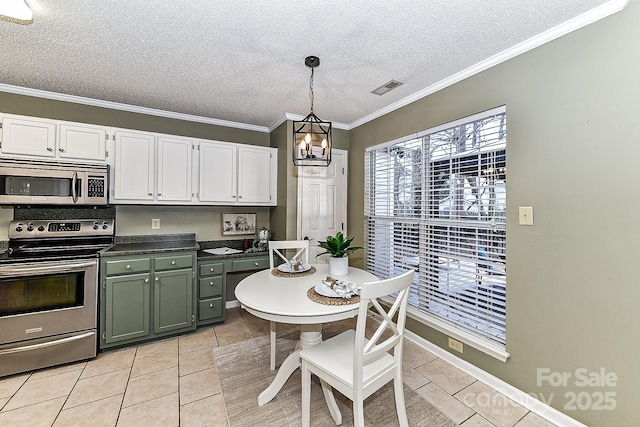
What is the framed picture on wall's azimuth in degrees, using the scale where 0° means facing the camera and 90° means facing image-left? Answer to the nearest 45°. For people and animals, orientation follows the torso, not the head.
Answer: approximately 0°

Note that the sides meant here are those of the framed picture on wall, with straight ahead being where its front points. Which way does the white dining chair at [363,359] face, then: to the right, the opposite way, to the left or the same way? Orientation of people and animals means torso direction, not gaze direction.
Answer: the opposite way

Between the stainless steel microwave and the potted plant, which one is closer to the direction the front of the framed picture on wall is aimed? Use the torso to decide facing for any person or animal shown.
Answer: the potted plant

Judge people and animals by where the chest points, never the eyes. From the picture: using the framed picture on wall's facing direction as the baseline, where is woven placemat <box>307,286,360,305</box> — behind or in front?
in front

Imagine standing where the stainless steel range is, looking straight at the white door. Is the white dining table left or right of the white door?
right

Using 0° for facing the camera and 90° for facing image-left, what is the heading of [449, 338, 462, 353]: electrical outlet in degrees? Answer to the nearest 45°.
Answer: approximately 45°

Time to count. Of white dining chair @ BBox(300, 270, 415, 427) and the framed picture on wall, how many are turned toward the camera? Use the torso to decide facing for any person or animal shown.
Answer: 1

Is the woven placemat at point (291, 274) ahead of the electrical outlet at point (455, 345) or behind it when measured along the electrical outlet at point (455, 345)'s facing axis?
ahead

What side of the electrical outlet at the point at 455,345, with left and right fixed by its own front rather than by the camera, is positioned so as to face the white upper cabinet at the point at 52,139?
front

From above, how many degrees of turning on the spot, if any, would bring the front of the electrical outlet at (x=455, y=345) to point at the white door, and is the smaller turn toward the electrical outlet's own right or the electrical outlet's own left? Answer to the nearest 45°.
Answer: approximately 45° to the electrical outlet's own right

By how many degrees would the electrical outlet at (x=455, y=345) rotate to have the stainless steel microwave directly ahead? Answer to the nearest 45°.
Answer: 0° — it already faces it

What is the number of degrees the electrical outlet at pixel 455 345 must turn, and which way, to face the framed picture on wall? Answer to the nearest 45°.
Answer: approximately 45° to its right
